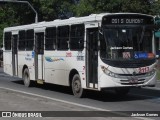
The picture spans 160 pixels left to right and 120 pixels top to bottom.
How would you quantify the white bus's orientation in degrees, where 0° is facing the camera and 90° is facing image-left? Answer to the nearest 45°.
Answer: approximately 315°
